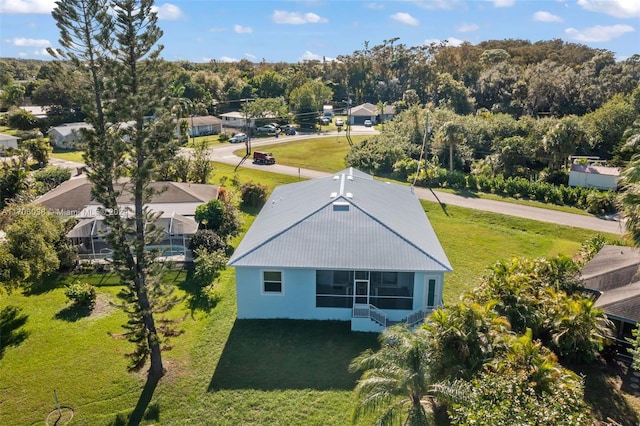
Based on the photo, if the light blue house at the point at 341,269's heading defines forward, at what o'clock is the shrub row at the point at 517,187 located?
The shrub row is roughly at 1 o'clock from the light blue house.

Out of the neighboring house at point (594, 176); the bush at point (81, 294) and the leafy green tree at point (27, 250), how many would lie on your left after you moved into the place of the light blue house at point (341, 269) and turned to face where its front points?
2

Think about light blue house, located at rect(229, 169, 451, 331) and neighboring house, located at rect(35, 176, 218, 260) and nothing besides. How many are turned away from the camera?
2

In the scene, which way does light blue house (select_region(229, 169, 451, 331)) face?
away from the camera

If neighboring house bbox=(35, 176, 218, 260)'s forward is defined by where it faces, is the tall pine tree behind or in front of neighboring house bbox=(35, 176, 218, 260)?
behind

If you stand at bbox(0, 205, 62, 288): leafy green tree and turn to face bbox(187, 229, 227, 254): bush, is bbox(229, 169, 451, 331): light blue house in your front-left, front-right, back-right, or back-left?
front-right

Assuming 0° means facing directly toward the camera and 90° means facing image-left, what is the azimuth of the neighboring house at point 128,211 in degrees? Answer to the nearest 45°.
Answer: approximately 180°

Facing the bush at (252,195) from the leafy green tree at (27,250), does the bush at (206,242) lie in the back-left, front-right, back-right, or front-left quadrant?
front-right

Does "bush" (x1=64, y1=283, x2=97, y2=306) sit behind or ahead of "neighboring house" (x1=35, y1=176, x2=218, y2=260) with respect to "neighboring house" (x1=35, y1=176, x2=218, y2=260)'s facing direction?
behind

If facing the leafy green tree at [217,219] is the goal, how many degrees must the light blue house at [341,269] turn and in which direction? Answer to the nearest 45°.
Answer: approximately 45° to its left

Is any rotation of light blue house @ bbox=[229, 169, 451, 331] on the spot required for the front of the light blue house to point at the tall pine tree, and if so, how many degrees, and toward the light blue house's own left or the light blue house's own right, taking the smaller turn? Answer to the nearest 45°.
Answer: approximately 135° to the light blue house's own left

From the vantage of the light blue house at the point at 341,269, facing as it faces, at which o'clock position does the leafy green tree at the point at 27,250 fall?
The leafy green tree is roughly at 9 o'clock from the light blue house.

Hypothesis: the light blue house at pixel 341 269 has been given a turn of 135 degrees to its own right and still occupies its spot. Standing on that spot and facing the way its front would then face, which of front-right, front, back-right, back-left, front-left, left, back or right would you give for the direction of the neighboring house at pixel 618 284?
front-left

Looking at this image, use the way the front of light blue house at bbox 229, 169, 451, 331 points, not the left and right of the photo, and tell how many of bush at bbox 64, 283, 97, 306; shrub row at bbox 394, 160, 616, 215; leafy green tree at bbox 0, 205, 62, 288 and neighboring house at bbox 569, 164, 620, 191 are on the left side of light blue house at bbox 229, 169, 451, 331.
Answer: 2
